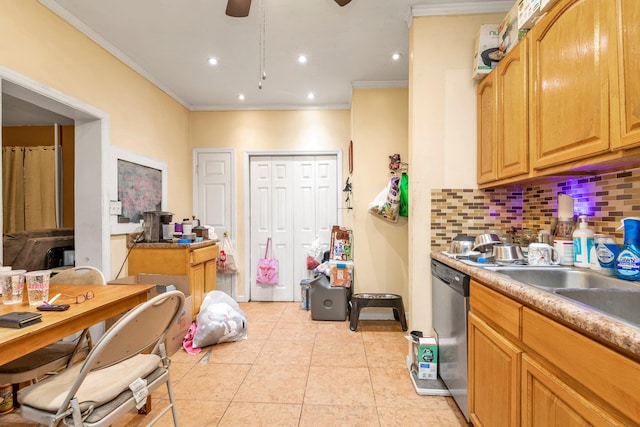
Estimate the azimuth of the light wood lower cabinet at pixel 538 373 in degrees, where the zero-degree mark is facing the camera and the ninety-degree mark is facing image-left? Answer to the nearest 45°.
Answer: approximately 45°

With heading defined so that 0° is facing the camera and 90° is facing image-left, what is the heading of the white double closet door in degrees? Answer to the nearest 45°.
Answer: approximately 0°

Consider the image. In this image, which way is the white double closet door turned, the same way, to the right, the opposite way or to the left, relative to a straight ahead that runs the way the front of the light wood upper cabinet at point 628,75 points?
to the left

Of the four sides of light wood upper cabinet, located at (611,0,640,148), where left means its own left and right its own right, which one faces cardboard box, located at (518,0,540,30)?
right

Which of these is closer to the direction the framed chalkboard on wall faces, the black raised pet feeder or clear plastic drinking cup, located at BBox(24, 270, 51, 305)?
the black raised pet feeder

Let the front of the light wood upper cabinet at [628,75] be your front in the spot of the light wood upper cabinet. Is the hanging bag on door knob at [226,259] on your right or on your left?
on your right

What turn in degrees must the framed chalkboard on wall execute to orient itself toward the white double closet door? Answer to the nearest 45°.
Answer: approximately 45° to its left

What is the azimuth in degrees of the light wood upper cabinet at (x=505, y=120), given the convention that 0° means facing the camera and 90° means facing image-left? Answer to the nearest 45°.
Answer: approximately 45°

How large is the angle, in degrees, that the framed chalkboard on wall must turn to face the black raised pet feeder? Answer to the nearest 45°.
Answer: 0° — it already faces it

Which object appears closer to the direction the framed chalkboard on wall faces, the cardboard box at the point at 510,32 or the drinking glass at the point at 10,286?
the cardboard box
